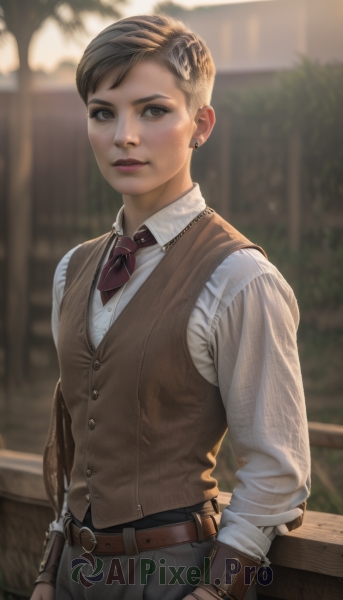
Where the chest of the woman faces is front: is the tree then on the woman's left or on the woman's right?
on the woman's right

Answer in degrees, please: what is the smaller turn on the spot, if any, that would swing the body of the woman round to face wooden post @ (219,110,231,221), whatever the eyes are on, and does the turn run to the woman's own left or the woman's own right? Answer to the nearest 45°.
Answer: approximately 135° to the woman's own right

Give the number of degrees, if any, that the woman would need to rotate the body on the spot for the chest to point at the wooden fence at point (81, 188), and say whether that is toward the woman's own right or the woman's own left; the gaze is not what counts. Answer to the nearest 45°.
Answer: approximately 135° to the woman's own right

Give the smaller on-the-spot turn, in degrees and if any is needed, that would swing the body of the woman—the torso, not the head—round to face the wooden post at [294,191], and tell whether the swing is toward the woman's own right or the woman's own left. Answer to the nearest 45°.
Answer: approximately 135° to the woman's own right

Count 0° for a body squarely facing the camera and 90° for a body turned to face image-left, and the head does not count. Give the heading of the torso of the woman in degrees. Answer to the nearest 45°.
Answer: approximately 45°
